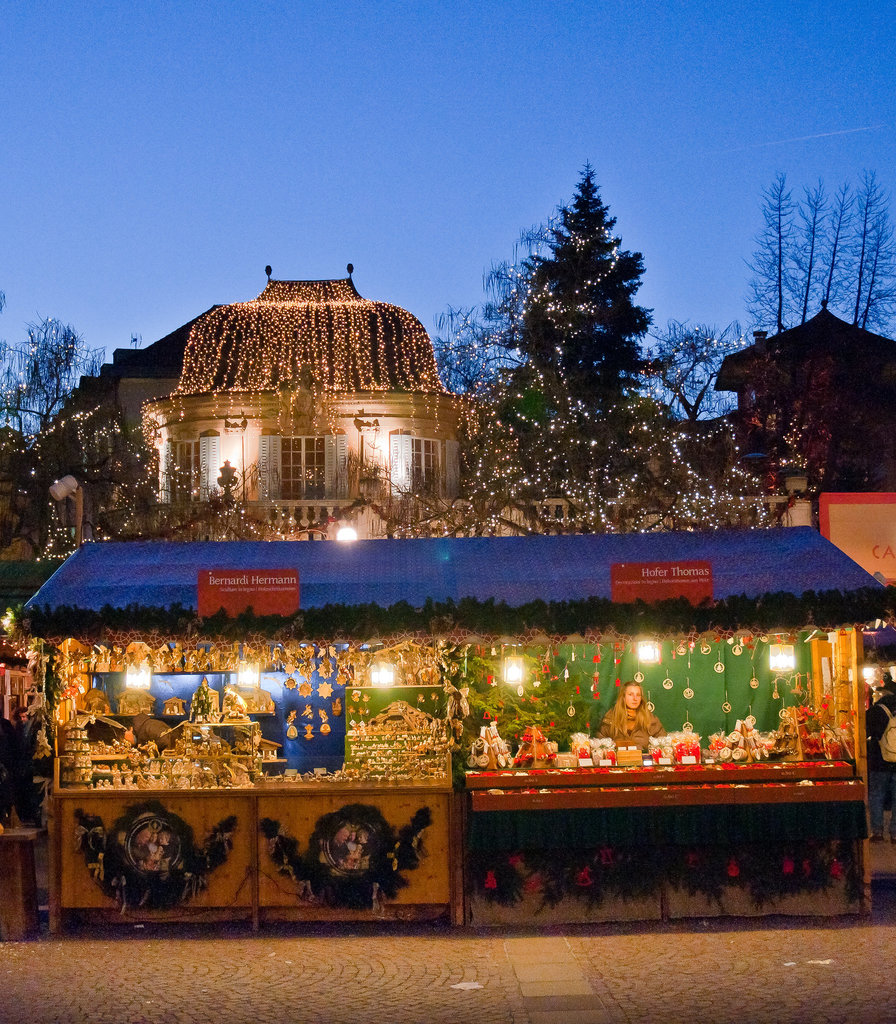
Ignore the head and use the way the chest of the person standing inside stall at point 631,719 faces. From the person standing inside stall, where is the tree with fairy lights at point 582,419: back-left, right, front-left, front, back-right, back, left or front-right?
back

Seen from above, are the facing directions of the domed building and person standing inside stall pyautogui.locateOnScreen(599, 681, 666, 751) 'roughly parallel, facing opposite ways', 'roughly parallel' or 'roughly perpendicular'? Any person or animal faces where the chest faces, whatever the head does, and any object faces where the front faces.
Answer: roughly parallel

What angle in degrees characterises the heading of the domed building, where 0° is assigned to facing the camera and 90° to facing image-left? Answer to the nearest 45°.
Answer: approximately 0°

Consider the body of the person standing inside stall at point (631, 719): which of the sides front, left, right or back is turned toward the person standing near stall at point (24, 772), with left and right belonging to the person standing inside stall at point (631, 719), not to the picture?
right

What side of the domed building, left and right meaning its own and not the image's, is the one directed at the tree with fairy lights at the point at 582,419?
left

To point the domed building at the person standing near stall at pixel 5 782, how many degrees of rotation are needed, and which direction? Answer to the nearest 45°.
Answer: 0° — it already faces them

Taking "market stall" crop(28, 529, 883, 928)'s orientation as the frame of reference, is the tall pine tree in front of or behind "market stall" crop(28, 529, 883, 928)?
behind

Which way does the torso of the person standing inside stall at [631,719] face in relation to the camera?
toward the camera

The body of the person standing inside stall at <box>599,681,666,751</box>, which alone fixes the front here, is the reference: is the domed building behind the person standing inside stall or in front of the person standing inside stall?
behind

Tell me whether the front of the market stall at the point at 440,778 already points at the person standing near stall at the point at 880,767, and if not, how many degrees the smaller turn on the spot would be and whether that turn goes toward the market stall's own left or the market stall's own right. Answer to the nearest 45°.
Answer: approximately 135° to the market stall's own left

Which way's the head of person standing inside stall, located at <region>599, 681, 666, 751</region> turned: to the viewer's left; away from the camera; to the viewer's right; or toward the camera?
toward the camera

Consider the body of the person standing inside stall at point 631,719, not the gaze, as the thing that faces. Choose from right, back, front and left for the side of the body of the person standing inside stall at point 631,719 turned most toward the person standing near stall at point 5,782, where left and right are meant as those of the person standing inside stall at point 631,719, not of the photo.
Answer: right
